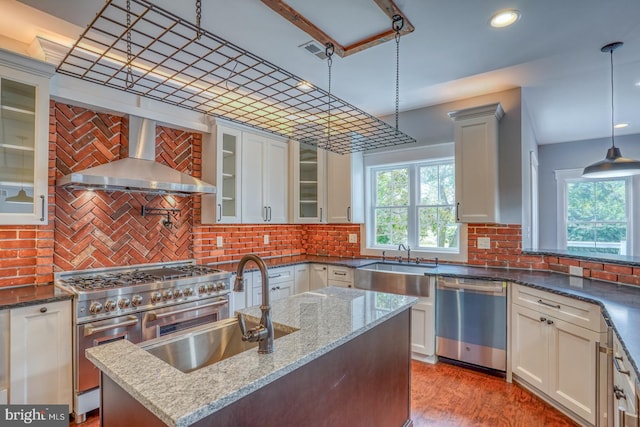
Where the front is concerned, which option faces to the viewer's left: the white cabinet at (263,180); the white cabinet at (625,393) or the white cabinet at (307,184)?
the white cabinet at (625,393)

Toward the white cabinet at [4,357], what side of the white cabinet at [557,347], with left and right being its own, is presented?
front

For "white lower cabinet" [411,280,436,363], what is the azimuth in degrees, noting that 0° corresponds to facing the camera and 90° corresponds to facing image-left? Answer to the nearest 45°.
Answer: approximately 45°

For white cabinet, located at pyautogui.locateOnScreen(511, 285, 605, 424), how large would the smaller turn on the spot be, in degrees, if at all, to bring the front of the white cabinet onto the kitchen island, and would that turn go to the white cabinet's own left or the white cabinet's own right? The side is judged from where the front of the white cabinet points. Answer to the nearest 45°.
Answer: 0° — it already faces it

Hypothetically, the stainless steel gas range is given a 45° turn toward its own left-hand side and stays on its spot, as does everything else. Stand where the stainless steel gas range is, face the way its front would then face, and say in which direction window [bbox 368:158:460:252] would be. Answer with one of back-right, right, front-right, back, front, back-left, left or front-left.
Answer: front

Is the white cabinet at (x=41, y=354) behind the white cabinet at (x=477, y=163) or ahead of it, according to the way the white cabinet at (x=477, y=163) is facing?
ahead

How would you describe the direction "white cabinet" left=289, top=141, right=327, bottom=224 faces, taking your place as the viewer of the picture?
facing the viewer and to the right of the viewer

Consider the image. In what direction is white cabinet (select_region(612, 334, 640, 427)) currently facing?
to the viewer's left

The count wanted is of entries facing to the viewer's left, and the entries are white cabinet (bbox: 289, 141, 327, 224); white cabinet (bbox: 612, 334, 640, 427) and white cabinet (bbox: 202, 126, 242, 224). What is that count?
1

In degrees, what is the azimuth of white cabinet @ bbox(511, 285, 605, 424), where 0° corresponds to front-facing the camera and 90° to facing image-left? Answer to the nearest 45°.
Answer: approximately 45°

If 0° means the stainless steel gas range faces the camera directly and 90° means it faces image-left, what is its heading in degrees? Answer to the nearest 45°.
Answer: approximately 315°

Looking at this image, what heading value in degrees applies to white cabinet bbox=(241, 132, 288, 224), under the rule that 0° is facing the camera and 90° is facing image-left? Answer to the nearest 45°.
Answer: approximately 315°
